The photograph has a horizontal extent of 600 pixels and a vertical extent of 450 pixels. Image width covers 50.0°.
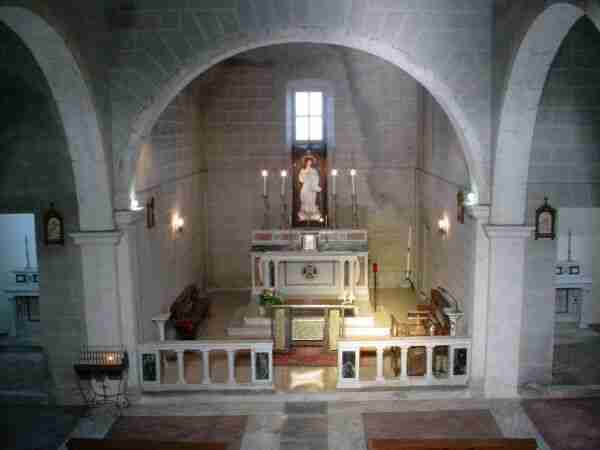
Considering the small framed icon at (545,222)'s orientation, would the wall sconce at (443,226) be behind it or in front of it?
behind

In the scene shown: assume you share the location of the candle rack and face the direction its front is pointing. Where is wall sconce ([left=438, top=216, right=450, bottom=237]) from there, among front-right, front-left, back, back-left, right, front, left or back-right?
left

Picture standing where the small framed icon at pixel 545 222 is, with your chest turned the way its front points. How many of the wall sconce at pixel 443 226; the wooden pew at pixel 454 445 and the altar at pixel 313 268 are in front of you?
1

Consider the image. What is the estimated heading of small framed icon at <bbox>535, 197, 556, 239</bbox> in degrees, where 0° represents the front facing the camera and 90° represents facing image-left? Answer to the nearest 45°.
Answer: approximately 0°

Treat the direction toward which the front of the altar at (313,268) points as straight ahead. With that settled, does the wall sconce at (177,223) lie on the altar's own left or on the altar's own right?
on the altar's own right

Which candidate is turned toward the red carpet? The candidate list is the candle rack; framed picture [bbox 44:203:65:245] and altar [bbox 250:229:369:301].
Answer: the altar
